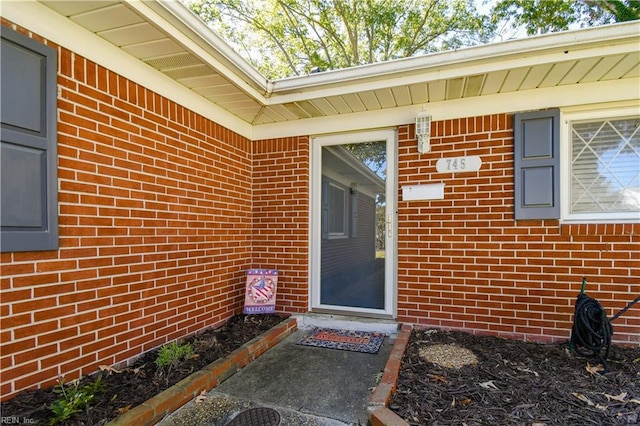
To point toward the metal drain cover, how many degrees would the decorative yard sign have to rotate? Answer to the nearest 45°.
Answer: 0° — it already faces it

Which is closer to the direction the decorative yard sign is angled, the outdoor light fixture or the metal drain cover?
the metal drain cover

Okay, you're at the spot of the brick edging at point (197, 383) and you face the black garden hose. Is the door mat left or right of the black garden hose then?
left

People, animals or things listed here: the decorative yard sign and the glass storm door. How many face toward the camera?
2

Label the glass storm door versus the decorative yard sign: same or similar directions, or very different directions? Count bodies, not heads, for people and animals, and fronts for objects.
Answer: same or similar directions

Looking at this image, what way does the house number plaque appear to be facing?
toward the camera

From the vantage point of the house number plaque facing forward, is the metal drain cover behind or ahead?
ahead

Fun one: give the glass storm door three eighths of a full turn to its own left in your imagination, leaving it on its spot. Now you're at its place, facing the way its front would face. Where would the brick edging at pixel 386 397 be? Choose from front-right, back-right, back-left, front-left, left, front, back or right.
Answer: back-right

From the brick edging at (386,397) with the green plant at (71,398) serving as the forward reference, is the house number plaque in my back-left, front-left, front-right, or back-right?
back-right

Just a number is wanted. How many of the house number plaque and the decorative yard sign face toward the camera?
2

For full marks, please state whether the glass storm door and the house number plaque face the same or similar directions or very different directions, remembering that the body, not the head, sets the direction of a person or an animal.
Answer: same or similar directions

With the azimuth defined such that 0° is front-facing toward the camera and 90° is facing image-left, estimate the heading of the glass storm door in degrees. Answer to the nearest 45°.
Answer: approximately 0°

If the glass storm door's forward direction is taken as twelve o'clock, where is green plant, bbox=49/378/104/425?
The green plant is roughly at 1 o'clock from the glass storm door.

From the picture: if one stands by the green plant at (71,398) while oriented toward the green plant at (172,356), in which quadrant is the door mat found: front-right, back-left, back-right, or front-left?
front-right

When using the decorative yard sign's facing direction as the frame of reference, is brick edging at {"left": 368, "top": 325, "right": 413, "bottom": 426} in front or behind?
in front

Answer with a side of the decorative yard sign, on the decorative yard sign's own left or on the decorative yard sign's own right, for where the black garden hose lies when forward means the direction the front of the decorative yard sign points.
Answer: on the decorative yard sign's own left

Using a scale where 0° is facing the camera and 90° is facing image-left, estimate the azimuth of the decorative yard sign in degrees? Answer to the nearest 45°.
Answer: approximately 0°
